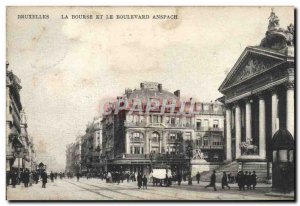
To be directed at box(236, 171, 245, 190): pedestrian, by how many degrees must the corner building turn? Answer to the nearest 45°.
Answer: approximately 45° to its left

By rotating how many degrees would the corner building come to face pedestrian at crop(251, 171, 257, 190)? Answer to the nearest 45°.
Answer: approximately 45° to its left

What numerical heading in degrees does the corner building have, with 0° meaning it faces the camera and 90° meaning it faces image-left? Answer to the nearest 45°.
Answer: approximately 0°
